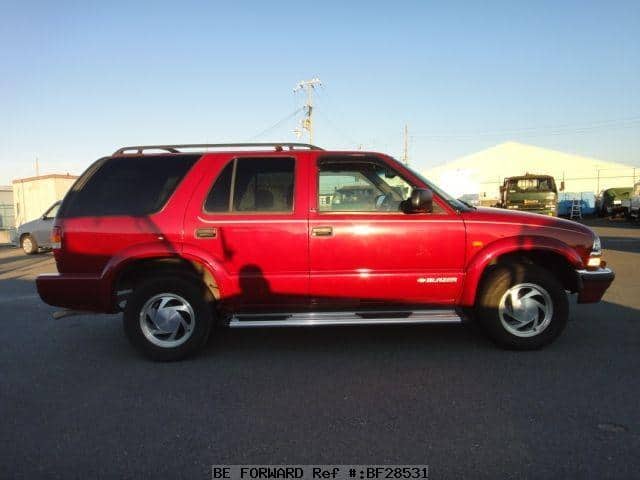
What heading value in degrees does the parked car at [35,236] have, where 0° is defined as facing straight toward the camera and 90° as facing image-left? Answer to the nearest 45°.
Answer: approximately 90°

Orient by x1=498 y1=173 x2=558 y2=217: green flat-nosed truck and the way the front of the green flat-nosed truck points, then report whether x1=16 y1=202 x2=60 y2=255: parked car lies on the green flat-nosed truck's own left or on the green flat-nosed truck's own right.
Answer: on the green flat-nosed truck's own right

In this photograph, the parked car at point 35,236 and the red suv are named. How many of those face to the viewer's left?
1

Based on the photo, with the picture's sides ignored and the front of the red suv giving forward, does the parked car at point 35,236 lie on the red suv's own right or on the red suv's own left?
on the red suv's own left

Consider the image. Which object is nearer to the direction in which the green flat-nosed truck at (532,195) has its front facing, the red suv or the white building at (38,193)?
the red suv

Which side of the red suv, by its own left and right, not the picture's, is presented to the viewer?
right

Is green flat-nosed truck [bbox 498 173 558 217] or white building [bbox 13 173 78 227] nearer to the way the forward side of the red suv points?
the green flat-nosed truck

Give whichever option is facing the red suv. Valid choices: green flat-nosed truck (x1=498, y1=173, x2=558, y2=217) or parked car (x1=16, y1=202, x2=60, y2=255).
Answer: the green flat-nosed truck

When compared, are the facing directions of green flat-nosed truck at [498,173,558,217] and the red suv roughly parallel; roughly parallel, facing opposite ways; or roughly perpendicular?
roughly perpendicular

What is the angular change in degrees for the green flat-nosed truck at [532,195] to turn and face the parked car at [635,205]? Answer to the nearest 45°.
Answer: approximately 135° to its left

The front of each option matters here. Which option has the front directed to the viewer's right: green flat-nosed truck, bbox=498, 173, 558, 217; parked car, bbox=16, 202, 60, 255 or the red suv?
the red suv
